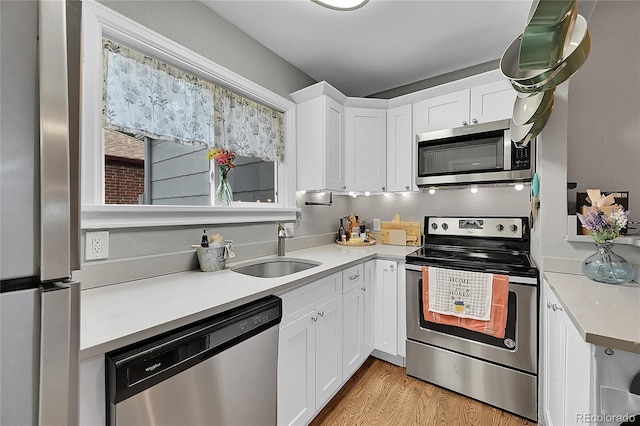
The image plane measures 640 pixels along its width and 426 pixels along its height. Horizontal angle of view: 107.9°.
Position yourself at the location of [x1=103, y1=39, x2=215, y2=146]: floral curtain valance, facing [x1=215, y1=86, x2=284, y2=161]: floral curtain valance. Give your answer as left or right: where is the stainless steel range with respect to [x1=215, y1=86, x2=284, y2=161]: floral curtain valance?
right

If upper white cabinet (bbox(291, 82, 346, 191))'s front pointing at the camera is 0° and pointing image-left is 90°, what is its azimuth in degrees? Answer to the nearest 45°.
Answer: approximately 315°

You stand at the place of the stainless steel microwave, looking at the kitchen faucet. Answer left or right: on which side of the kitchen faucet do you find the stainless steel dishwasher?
left

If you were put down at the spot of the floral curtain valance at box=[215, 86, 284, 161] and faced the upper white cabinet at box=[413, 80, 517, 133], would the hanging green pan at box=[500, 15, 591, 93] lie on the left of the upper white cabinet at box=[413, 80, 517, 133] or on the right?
right

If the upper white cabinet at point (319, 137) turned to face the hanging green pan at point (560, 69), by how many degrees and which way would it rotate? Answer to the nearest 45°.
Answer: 0° — it already faces it

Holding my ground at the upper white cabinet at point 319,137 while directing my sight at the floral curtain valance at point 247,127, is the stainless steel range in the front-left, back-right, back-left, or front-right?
back-left

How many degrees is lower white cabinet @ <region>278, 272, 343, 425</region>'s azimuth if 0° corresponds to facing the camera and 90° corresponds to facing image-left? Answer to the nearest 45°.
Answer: approximately 315°

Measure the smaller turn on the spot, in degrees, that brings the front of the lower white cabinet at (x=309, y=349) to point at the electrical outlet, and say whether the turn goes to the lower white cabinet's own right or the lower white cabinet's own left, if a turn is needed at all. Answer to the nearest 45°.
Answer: approximately 135° to the lower white cabinet's own right
